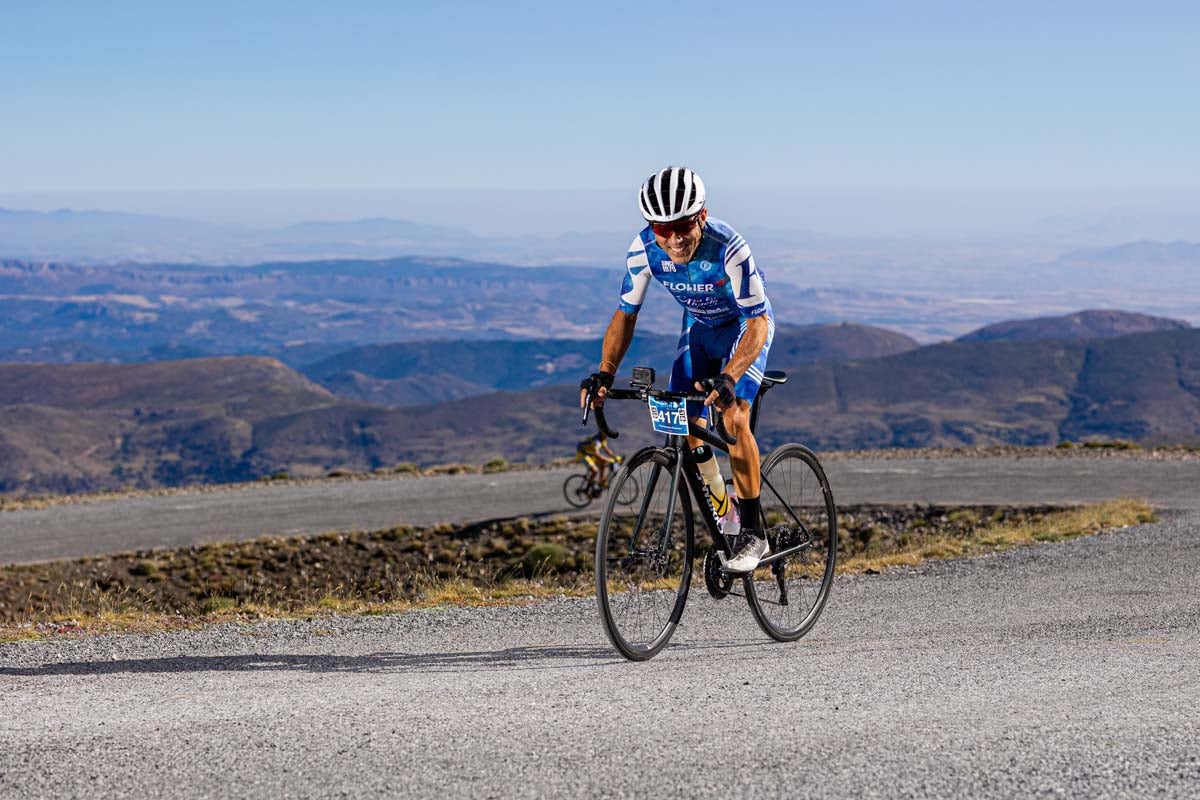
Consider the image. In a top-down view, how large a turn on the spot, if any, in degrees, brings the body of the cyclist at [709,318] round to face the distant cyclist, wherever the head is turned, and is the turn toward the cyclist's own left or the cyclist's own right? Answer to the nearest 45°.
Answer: approximately 135° to the cyclist's own right

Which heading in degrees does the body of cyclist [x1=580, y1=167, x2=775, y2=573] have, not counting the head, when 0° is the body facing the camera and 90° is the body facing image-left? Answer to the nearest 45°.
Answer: approximately 45°

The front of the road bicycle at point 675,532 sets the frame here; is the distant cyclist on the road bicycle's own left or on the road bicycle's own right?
on the road bicycle's own right

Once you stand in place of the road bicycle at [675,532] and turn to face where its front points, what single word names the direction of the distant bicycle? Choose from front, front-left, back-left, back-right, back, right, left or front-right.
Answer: back-right

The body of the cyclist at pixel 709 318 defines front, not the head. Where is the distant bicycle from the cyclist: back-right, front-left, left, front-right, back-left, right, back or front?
back-right

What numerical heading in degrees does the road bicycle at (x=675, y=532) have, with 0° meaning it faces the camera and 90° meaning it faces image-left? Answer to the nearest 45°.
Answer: approximately 45°
